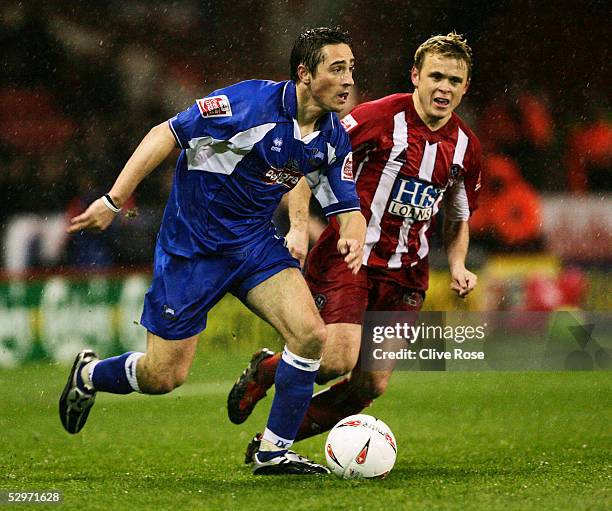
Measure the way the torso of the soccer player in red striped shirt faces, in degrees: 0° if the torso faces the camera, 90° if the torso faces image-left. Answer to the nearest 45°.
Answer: approximately 315°

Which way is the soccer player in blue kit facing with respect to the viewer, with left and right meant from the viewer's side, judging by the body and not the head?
facing the viewer and to the right of the viewer

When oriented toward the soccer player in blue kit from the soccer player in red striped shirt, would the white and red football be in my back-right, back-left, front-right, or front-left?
front-left

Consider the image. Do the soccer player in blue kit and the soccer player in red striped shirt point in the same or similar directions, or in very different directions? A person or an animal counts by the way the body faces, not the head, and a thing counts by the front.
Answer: same or similar directions

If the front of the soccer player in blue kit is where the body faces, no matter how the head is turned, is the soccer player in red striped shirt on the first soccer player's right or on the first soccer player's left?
on the first soccer player's left

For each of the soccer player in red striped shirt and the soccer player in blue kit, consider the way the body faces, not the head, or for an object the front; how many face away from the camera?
0

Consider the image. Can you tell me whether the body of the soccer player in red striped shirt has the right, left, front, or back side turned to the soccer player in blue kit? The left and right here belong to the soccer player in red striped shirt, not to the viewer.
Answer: right

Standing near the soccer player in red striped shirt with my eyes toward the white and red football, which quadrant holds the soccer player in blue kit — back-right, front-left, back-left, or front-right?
front-right
